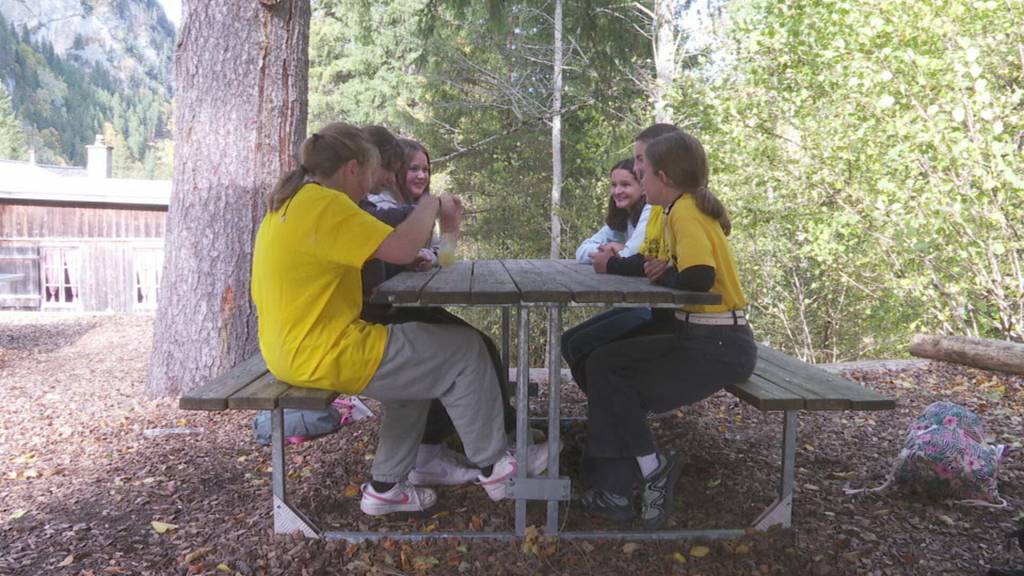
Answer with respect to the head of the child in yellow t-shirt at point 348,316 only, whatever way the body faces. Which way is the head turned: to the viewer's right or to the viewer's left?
to the viewer's right

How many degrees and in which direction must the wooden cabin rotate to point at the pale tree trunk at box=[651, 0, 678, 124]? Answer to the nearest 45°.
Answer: approximately 45° to its left

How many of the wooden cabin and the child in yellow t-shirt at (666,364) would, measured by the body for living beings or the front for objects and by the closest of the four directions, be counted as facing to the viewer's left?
1

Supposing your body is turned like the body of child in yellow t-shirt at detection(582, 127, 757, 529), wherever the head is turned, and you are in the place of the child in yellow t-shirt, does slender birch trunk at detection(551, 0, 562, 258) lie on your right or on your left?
on your right

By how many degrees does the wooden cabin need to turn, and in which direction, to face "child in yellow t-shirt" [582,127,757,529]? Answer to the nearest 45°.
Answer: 0° — it already faces them

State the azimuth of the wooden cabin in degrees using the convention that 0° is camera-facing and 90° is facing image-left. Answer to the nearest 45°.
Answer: approximately 0°

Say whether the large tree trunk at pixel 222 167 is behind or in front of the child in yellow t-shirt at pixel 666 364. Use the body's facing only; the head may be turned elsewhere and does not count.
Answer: in front

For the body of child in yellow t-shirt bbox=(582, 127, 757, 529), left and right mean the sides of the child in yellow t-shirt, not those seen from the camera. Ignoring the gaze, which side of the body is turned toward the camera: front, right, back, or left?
left

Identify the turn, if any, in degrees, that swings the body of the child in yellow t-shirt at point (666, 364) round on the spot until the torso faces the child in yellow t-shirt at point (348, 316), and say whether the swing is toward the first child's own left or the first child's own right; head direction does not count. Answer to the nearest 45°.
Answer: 0° — they already face them

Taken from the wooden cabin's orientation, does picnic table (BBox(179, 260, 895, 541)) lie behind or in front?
in front

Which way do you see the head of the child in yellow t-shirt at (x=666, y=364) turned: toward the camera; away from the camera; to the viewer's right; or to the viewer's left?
to the viewer's left

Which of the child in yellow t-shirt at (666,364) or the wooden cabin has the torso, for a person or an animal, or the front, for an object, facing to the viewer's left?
the child in yellow t-shirt
